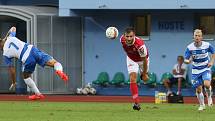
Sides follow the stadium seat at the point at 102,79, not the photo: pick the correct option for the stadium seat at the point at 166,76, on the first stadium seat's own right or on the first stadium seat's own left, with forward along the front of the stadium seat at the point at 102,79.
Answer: on the first stadium seat's own left

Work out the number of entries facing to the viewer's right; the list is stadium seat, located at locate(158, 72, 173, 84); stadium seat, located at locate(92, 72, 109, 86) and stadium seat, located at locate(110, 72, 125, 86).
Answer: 0

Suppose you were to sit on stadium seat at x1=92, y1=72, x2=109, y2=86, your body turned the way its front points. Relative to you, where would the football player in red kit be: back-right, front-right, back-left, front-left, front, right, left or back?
front-left

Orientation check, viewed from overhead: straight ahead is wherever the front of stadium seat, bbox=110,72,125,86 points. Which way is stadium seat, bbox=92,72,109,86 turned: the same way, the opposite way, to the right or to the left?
the same way

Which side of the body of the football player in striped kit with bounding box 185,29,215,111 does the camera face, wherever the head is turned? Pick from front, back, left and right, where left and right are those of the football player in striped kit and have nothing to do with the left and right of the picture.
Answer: front

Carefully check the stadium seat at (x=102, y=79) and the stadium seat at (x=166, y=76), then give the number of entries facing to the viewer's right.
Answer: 0

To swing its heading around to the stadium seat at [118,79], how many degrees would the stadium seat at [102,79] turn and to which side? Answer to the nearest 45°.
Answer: approximately 135° to its left

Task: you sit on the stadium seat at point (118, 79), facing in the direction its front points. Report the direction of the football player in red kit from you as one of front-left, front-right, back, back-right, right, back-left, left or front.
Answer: front-left

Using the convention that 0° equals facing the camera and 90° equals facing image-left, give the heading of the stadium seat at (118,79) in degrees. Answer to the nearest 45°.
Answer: approximately 45°

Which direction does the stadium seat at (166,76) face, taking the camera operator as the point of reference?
facing the viewer and to the left of the viewer

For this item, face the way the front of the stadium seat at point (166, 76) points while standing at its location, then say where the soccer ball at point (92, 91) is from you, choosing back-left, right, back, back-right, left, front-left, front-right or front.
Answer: front-right
